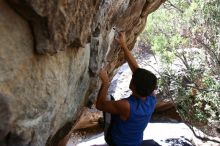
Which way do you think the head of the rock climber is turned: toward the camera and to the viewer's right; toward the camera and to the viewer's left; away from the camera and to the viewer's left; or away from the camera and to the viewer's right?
away from the camera and to the viewer's left

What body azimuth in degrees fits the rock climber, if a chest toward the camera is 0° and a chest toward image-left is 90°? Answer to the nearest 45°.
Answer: approximately 135°
